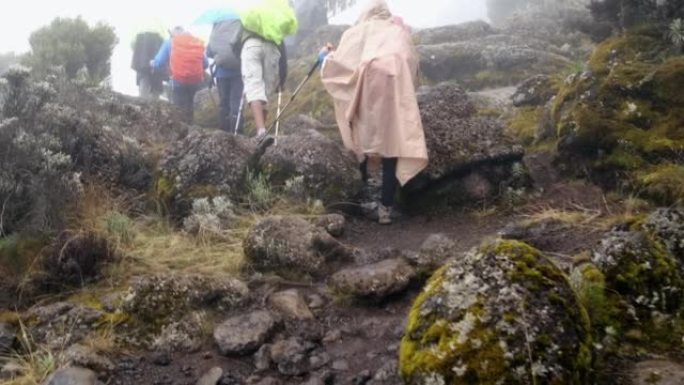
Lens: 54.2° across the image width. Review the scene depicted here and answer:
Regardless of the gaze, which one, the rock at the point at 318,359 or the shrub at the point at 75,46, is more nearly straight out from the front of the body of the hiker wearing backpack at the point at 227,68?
the shrub

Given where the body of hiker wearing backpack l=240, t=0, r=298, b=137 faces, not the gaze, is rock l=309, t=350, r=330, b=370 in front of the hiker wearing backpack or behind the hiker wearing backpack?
behind

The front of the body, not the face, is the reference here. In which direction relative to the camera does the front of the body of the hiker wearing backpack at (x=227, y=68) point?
away from the camera

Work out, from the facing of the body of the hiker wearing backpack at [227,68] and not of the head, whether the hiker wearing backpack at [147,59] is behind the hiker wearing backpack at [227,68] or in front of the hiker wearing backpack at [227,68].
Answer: in front

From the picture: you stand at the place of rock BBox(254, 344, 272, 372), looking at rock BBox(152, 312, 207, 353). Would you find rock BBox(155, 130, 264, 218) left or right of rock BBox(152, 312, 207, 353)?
right

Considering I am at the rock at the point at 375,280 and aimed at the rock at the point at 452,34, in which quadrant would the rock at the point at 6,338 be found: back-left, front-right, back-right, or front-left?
back-left

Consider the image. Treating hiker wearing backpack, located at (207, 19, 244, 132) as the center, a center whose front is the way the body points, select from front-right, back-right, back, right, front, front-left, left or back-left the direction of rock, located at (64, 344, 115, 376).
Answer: back

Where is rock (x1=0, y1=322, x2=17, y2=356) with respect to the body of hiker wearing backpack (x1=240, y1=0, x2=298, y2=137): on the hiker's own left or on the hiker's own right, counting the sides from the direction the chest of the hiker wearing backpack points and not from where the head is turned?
on the hiker's own left

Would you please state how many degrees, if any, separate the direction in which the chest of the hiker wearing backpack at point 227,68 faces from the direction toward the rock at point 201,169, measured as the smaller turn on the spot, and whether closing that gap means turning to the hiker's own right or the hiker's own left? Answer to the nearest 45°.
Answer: approximately 180°

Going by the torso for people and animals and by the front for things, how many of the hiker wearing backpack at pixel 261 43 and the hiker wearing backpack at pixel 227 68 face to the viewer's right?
0

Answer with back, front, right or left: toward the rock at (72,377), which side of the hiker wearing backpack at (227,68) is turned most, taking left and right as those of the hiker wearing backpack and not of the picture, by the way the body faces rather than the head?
back

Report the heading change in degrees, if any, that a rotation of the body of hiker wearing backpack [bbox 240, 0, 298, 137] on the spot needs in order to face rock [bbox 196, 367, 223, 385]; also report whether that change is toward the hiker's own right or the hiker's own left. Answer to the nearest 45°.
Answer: approximately 135° to the hiker's own left

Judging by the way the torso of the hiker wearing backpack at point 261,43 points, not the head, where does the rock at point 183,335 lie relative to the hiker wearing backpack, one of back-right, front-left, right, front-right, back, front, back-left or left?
back-left

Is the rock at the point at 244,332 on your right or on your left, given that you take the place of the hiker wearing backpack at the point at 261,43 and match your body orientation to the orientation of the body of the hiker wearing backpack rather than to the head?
on your left

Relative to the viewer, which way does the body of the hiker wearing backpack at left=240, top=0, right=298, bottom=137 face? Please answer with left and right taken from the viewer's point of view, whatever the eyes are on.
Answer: facing away from the viewer and to the left of the viewer

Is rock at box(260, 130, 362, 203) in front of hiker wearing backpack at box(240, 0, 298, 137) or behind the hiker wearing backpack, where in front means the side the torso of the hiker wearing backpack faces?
behind
